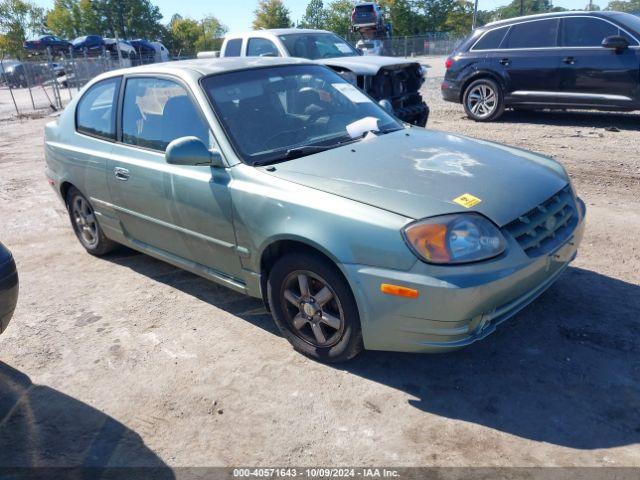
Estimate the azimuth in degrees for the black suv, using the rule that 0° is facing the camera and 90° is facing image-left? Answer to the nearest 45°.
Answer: approximately 270°

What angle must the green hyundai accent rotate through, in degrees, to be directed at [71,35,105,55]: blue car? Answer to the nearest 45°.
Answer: approximately 135° to its left

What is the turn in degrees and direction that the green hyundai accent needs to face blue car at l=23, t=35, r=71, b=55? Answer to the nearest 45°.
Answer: approximately 180°

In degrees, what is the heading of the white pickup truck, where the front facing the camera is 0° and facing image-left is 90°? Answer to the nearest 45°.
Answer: approximately 315°

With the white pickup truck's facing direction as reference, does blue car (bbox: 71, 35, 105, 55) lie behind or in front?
behind

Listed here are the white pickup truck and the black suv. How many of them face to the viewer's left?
0

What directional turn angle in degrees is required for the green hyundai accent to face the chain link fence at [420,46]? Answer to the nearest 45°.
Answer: approximately 135° to its left

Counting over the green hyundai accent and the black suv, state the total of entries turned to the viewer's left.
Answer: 0

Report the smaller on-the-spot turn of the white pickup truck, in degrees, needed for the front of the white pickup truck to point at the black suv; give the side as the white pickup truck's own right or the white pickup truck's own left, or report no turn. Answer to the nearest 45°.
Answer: approximately 45° to the white pickup truck's own left

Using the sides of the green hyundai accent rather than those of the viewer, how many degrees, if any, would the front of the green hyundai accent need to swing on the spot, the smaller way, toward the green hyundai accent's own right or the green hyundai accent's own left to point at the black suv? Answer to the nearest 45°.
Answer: approximately 90° to the green hyundai accent's own left

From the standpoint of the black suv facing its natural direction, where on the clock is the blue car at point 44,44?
The blue car is roughly at 7 o'clock from the black suv.

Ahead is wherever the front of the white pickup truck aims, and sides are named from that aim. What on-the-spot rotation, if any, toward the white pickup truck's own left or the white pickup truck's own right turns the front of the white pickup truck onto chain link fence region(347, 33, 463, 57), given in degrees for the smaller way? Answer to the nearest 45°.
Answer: approximately 135° to the white pickup truck's own left
